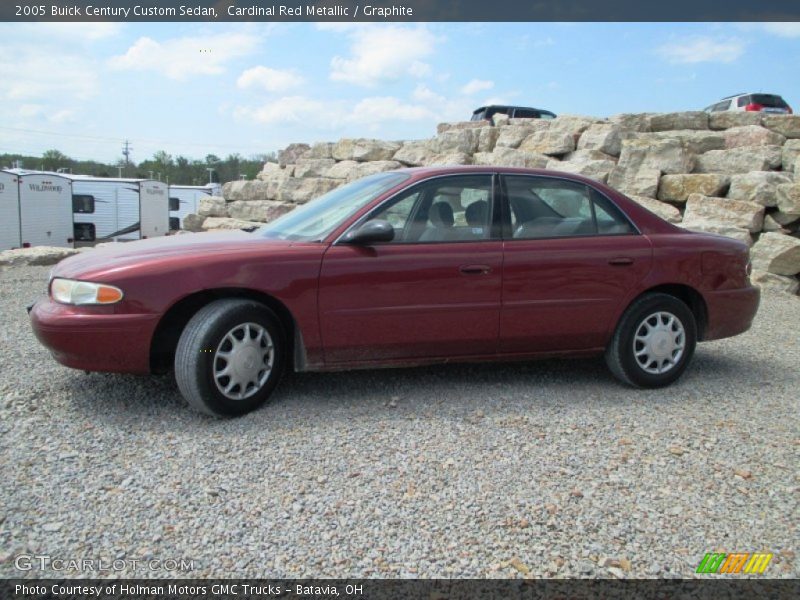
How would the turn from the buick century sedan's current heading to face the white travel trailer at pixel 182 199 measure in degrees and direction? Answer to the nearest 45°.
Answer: approximately 90° to its right

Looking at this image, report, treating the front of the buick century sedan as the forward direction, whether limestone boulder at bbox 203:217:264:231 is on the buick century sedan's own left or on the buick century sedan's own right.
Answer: on the buick century sedan's own right

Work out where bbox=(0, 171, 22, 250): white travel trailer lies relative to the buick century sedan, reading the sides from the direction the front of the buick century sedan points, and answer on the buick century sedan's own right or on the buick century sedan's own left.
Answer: on the buick century sedan's own right

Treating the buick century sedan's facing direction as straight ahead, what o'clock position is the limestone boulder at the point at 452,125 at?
The limestone boulder is roughly at 3 o'clock from the buick century sedan.

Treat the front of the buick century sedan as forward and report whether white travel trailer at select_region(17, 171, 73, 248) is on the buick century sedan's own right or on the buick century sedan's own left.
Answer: on the buick century sedan's own right

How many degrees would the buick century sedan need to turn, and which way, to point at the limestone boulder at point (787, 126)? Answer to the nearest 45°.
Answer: approximately 135° to its right

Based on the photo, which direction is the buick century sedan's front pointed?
to the viewer's left

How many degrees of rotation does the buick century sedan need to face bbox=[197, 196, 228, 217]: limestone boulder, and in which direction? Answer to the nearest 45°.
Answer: approximately 90° to its right

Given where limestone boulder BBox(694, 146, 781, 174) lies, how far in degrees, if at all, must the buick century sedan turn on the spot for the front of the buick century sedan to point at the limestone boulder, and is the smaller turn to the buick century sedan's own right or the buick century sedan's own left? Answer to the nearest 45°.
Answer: approximately 135° to the buick century sedan's own right

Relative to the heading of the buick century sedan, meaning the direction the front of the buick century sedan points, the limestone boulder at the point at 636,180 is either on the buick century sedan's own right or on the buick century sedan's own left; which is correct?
on the buick century sedan's own right

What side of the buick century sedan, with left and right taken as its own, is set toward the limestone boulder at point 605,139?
right
